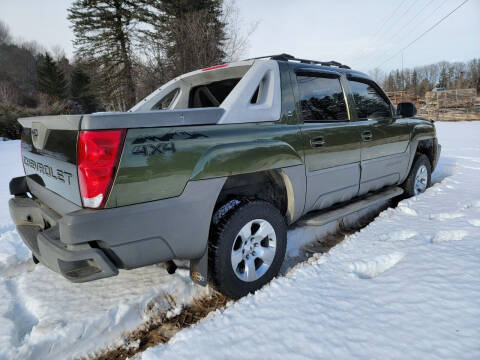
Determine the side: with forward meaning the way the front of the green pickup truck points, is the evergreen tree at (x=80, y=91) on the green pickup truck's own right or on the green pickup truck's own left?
on the green pickup truck's own left

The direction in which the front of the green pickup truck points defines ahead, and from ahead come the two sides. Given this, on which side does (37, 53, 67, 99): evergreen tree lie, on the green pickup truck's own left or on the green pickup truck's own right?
on the green pickup truck's own left

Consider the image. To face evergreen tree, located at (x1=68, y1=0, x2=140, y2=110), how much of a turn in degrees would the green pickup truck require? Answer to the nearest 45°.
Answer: approximately 45° to its left

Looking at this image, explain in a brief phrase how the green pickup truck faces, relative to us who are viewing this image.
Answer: facing away from the viewer and to the right of the viewer
